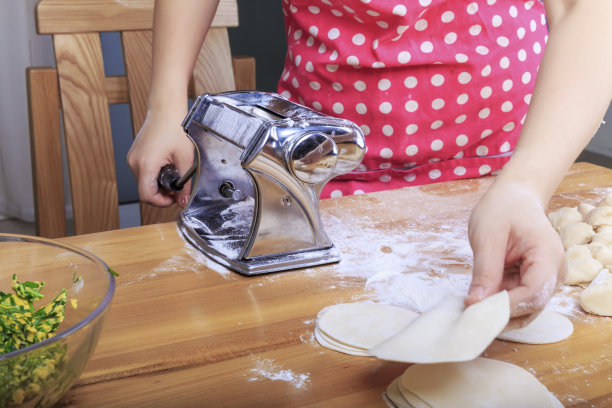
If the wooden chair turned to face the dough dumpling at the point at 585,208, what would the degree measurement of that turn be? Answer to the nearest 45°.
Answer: approximately 45° to its left

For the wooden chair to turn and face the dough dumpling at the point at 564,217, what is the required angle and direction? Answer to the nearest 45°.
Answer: approximately 45° to its left

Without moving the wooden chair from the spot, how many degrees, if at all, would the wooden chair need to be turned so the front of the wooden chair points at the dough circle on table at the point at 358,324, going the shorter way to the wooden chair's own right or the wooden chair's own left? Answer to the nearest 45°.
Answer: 0° — it already faces it

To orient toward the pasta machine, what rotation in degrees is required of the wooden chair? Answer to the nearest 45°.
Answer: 0° — it already faces it

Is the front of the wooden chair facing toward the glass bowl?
yes

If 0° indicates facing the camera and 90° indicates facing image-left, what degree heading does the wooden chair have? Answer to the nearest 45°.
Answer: approximately 0°

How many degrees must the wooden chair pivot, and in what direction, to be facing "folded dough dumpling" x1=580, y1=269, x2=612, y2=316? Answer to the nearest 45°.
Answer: approximately 45° to its left
